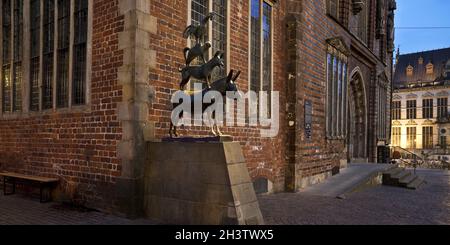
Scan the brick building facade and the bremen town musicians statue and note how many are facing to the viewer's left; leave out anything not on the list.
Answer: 0

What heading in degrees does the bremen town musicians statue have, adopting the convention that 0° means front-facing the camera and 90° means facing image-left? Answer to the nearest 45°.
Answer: approximately 270°

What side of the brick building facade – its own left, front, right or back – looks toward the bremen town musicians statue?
front

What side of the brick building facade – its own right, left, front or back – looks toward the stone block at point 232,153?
front

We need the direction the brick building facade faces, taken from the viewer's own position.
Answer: facing the viewer and to the right of the viewer
